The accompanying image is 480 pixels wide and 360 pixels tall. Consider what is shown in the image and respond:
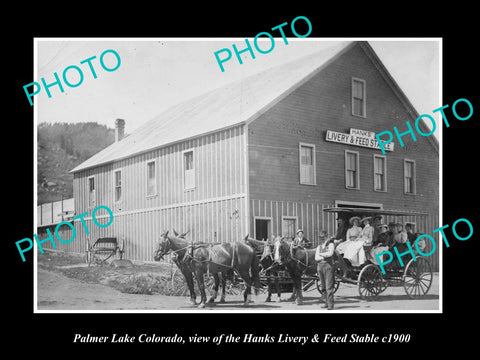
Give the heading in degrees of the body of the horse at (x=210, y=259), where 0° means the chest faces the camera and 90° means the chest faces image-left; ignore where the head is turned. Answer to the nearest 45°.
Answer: approximately 90°

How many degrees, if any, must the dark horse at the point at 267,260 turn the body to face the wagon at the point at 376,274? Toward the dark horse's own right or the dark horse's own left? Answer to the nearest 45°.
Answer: approximately 135° to the dark horse's own left

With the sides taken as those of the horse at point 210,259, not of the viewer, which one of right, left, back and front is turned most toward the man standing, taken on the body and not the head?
back

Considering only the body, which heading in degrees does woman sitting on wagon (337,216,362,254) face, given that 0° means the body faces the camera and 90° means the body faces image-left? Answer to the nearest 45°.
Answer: approximately 45°

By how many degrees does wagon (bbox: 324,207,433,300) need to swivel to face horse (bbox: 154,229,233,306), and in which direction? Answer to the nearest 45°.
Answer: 0° — it already faces it

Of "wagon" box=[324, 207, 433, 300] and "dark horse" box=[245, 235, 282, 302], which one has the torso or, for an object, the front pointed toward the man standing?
the wagon
